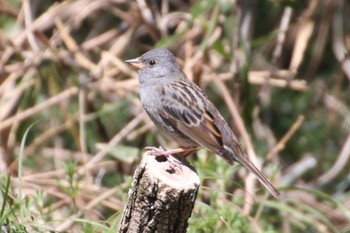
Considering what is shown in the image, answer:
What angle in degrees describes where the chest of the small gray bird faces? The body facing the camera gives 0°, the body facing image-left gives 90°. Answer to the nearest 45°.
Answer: approximately 90°
